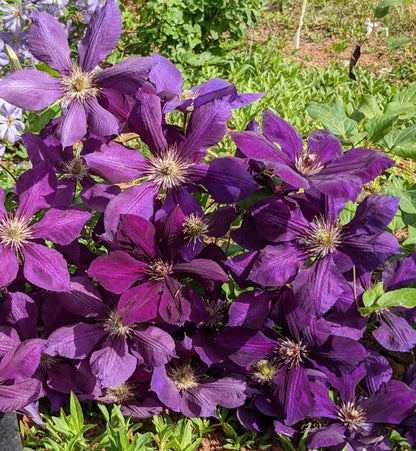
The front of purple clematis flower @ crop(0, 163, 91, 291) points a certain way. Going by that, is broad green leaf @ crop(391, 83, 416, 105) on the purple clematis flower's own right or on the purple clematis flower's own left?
on the purple clematis flower's own left

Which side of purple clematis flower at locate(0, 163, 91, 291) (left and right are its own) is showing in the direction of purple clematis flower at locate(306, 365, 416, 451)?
left

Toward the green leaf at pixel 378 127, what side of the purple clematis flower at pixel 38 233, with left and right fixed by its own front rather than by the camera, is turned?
left

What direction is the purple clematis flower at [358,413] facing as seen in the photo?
toward the camera

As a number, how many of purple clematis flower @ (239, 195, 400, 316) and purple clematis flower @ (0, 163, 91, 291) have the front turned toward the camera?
2

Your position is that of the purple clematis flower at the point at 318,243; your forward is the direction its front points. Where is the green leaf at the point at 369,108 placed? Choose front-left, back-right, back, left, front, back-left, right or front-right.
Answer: back

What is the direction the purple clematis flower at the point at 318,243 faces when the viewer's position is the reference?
facing the viewer
